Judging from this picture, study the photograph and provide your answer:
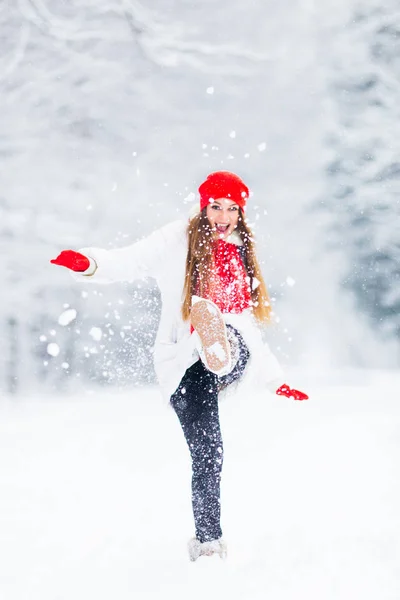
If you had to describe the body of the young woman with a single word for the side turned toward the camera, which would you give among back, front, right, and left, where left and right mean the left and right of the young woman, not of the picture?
front

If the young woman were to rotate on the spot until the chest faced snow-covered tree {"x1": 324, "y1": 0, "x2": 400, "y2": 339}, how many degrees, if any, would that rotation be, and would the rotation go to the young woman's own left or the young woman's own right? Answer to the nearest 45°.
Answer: approximately 135° to the young woman's own left

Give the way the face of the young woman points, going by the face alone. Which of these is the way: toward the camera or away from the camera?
toward the camera
